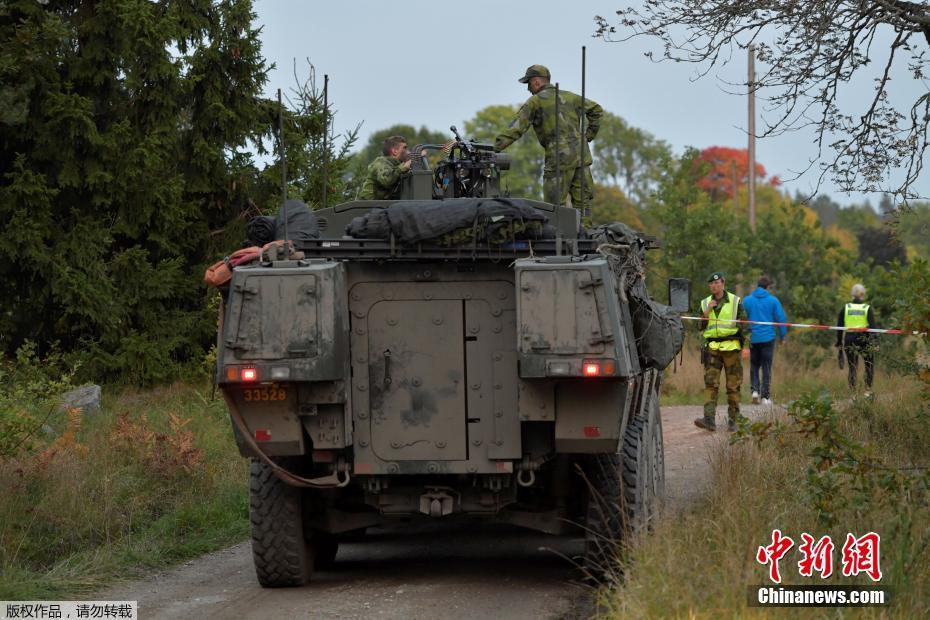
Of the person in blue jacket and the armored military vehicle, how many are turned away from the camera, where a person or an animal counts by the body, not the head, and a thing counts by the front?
2

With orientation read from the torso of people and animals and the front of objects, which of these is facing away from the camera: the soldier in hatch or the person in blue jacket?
the person in blue jacket

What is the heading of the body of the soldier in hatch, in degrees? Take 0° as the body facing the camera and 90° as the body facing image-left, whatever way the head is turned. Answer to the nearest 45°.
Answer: approximately 270°

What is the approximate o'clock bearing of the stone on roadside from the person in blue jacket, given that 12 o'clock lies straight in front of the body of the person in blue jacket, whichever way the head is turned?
The stone on roadside is roughly at 8 o'clock from the person in blue jacket.

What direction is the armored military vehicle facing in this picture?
away from the camera

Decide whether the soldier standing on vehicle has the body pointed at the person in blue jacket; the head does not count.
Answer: no

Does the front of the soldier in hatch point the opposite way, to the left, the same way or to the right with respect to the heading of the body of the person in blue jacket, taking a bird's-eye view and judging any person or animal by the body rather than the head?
to the right

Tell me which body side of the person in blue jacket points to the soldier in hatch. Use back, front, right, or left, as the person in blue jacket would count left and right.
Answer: back

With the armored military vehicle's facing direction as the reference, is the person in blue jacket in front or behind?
in front

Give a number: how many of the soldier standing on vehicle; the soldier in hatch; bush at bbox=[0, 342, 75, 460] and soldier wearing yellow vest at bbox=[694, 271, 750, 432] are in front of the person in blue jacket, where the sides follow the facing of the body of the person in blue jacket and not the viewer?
0

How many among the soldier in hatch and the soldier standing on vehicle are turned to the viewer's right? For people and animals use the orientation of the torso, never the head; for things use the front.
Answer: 1

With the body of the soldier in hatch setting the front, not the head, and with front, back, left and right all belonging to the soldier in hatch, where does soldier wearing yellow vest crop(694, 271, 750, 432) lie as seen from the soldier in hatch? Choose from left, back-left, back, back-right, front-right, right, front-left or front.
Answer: front-left

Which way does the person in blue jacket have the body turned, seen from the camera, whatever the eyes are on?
away from the camera
